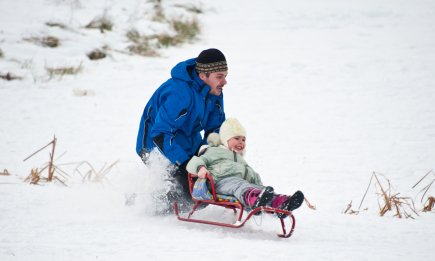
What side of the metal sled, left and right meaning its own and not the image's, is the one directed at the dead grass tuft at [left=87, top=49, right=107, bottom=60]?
back

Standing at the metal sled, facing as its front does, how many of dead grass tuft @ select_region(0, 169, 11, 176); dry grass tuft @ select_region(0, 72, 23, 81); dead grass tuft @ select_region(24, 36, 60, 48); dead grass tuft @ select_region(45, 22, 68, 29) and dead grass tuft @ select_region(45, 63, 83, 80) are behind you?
5

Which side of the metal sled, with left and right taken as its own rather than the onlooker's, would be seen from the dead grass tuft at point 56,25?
back

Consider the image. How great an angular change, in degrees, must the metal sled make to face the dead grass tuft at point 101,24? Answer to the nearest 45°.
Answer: approximately 180°

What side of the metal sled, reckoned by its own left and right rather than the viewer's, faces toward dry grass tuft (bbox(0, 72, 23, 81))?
back

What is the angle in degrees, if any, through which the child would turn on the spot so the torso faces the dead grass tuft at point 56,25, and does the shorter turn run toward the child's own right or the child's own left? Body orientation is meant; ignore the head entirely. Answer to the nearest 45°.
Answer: approximately 180°

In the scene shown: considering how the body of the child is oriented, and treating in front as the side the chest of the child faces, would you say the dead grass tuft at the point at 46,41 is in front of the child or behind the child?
behind

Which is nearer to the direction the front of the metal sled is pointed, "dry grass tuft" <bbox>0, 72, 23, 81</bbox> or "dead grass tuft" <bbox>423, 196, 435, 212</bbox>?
the dead grass tuft

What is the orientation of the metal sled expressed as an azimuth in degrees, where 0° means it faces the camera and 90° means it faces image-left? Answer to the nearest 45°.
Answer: approximately 315°

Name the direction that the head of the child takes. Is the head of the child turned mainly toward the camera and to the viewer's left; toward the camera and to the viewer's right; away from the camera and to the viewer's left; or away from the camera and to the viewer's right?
toward the camera and to the viewer's right

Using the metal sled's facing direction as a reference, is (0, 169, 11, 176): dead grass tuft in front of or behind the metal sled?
behind
